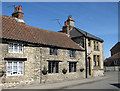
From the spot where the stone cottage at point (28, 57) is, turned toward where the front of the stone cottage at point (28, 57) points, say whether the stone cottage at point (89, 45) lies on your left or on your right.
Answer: on your left

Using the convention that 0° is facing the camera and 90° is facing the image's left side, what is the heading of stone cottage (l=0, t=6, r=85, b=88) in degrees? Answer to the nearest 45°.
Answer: approximately 315°
